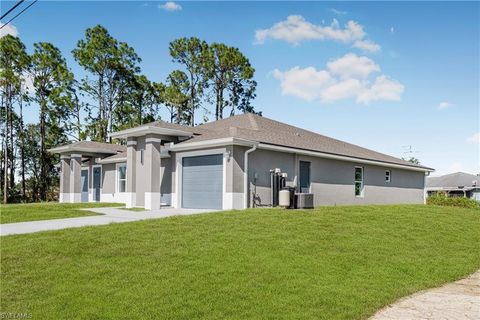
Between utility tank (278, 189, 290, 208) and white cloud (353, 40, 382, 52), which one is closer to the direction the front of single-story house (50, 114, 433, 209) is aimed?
the utility tank

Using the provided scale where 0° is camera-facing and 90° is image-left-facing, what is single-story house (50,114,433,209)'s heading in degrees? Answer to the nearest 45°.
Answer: approximately 45°

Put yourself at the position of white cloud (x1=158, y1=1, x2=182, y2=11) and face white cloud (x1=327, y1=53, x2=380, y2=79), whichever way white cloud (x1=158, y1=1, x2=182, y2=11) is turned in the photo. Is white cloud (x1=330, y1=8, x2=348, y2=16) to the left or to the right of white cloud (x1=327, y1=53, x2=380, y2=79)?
right

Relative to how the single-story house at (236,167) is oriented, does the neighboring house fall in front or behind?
behind
